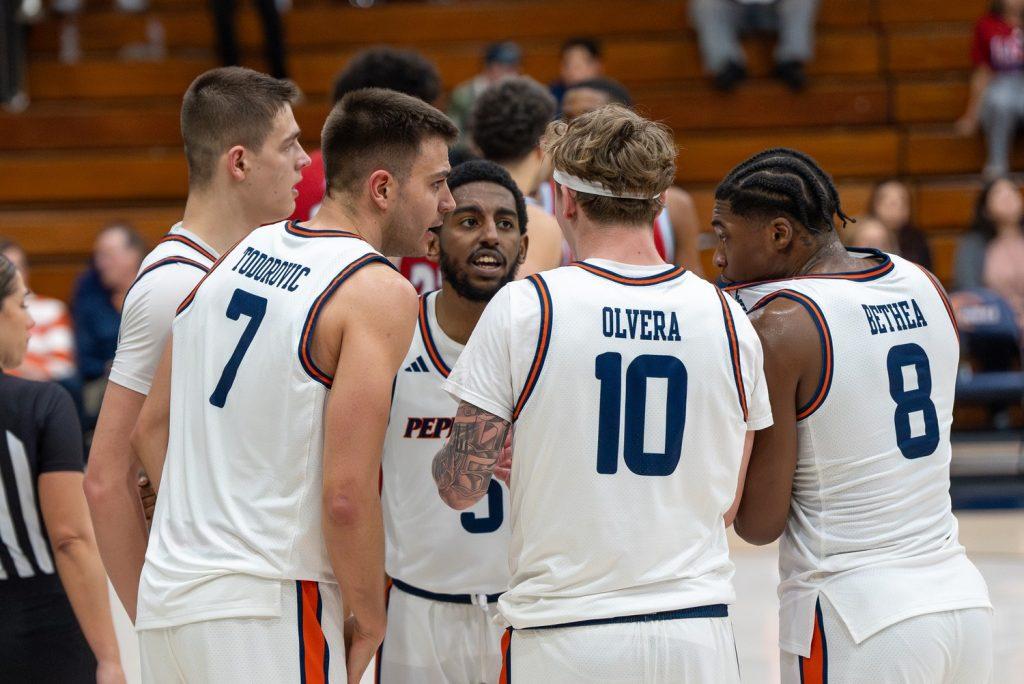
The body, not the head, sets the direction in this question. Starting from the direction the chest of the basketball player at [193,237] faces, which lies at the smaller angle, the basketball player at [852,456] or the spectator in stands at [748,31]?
the basketball player

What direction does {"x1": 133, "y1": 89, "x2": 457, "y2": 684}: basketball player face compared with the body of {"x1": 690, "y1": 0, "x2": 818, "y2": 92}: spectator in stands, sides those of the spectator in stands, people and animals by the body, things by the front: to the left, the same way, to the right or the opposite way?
the opposite way

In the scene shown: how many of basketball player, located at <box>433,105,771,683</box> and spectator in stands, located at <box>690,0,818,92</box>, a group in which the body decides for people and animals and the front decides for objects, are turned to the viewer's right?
0

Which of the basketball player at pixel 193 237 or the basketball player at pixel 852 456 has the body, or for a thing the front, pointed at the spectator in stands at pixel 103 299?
the basketball player at pixel 852 456

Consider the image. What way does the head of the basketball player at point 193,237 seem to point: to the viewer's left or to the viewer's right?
to the viewer's right

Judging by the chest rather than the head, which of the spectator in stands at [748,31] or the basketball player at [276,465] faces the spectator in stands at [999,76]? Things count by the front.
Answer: the basketball player

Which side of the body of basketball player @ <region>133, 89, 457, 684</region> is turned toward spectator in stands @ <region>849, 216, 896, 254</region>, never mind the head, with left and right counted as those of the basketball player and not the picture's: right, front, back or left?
front

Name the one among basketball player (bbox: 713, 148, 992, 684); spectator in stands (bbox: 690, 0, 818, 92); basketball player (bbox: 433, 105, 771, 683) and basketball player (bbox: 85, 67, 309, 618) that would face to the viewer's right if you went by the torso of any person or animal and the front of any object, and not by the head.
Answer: basketball player (bbox: 85, 67, 309, 618)

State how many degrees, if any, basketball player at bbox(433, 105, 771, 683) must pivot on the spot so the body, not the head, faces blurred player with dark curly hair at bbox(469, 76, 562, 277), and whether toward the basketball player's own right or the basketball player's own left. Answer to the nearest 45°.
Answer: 0° — they already face them

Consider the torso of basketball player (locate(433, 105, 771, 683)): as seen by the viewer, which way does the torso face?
away from the camera

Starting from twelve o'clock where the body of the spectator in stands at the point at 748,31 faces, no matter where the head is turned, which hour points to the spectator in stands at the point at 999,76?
the spectator in stands at the point at 999,76 is roughly at 9 o'clock from the spectator in stands at the point at 748,31.

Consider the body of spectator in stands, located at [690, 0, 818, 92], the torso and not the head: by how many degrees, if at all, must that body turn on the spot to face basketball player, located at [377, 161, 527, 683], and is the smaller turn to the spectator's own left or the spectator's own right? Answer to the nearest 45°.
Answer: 0° — they already face them

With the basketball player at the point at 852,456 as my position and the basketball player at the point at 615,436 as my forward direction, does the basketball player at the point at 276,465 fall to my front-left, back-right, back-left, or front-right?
front-right

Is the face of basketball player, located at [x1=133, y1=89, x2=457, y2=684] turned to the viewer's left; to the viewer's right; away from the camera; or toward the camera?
to the viewer's right

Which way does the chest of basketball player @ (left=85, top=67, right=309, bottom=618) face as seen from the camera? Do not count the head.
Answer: to the viewer's right

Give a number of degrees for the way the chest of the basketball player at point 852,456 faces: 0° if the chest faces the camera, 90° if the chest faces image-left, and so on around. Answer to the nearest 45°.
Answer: approximately 135°

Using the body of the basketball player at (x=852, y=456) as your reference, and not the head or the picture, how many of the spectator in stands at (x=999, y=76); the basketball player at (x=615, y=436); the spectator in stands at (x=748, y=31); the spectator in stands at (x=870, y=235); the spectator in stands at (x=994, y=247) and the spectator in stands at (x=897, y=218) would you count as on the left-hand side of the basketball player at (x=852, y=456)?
1

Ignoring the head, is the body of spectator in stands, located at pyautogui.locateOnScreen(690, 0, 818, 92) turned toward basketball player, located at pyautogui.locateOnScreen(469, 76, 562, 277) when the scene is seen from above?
yes

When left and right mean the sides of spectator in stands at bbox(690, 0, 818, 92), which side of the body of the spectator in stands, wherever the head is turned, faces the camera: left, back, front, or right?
front
